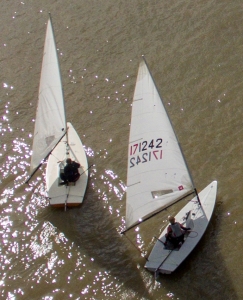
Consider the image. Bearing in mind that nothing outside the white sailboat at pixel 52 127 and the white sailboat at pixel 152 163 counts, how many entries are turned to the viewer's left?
0

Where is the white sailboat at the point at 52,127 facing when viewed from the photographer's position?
facing away from the viewer

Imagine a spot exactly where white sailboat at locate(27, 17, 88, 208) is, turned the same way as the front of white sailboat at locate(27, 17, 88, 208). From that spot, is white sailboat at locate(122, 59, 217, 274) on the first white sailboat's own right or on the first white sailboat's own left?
on the first white sailboat's own right

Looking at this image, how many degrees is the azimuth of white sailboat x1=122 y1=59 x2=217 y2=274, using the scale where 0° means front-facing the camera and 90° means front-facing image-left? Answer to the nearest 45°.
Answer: approximately 225°

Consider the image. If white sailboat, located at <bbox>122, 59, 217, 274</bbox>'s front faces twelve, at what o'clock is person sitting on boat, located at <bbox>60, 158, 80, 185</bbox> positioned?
The person sitting on boat is roughly at 9 o'clock from the white sailboat.

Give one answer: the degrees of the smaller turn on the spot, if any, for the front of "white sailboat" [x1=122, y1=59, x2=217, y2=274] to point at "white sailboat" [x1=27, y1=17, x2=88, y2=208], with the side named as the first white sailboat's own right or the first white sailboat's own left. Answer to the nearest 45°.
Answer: approximately 90° to the first white sailboat's own left
